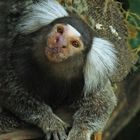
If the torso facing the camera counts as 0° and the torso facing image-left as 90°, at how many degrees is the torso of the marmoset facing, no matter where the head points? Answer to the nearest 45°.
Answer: approximately 0°
